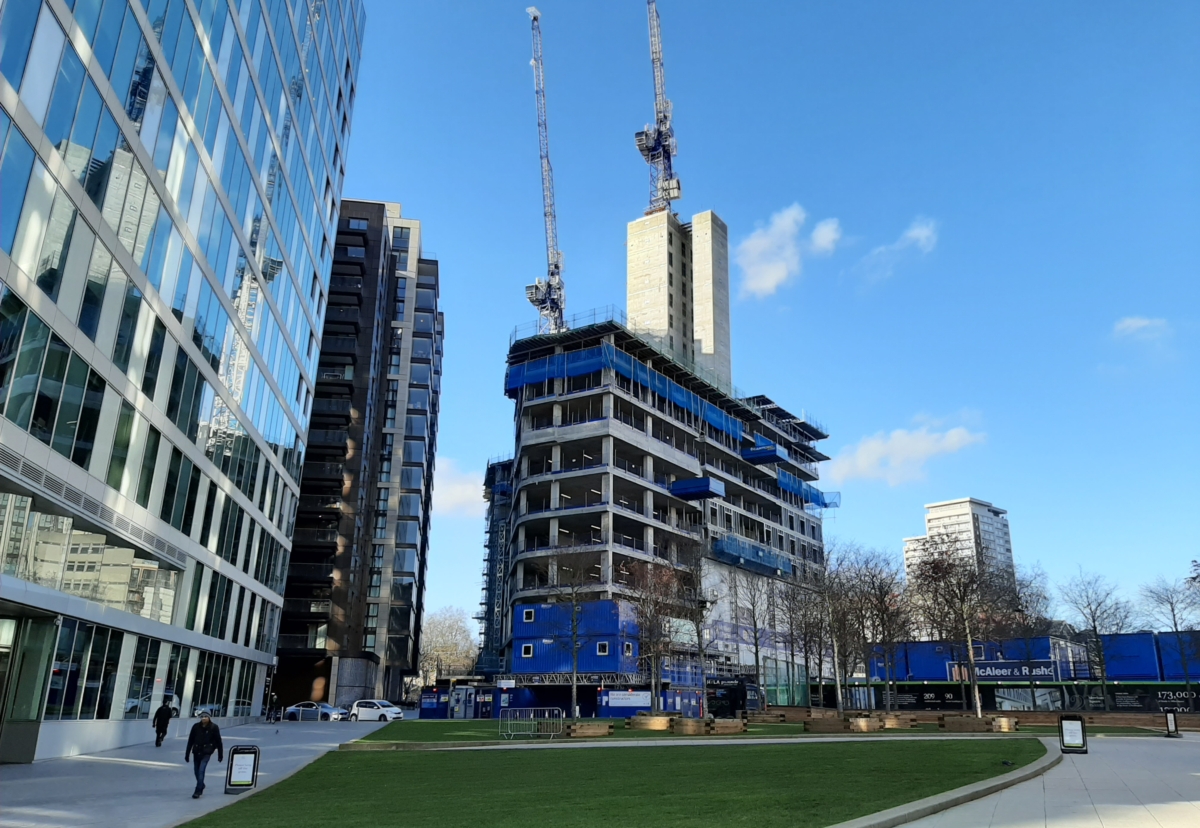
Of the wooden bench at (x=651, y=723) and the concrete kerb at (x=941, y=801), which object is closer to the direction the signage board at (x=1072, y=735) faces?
the concrete kerb

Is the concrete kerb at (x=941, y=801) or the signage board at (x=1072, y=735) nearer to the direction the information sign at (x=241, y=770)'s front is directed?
the concrete kerb

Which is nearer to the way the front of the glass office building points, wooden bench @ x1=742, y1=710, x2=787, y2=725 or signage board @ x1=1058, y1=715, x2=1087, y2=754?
the signage board

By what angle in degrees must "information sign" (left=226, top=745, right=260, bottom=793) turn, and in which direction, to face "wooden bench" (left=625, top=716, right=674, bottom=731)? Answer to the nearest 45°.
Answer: approximately 135° to its left

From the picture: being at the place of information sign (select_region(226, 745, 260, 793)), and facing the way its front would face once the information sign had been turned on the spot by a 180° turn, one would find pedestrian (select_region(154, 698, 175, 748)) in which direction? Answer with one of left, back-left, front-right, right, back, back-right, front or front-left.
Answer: front

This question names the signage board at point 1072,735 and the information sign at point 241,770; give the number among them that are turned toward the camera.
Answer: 2

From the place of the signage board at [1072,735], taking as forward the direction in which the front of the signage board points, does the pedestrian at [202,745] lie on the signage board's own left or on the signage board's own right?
on the signage board's own right

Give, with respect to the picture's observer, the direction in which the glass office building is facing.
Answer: facing the viewer and to the right of the viewer

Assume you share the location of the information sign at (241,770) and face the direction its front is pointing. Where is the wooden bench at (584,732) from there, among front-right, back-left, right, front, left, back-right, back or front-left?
back-left

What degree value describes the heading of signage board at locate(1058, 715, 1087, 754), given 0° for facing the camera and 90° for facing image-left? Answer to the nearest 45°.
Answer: approximately 0°

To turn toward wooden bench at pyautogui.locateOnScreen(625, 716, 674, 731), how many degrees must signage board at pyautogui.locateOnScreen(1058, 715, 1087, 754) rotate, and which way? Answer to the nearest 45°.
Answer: approximately 135° to its right

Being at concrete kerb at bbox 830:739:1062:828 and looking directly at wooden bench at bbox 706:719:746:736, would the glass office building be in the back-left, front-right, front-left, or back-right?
front-left

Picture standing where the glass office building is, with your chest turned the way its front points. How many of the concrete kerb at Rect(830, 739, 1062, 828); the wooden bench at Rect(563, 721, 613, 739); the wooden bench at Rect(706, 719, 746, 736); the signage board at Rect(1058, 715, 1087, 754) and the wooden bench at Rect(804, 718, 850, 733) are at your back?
0

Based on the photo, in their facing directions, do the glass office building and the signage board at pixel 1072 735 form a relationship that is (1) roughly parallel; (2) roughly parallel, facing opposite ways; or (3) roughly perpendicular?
roughly perpendicular

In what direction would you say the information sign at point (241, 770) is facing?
toward the camera

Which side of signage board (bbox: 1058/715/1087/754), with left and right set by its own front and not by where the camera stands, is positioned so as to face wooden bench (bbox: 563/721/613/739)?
right

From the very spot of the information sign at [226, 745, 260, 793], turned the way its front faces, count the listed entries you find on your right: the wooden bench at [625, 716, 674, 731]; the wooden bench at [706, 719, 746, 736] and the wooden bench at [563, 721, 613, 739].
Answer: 0

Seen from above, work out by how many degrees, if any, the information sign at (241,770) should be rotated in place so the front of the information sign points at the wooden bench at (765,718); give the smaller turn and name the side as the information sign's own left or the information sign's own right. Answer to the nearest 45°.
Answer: approximately 135° to the information sign's own left
